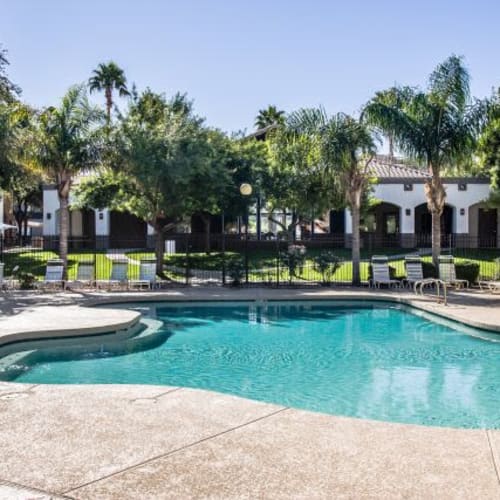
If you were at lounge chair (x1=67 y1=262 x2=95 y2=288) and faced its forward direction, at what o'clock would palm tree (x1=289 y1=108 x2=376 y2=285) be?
The palm tree is roughly at 8 o'clock from the lounge chair.

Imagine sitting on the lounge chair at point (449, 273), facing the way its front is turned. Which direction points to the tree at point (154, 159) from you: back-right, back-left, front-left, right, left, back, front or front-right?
back-right

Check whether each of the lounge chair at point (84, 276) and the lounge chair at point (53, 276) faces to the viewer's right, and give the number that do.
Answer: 0

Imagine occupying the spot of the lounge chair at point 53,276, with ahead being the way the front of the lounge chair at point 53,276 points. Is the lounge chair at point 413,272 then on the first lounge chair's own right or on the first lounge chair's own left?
on the first lounge chair's own left

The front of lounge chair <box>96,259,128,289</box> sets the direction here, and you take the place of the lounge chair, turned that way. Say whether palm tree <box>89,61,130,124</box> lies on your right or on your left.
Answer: on your right

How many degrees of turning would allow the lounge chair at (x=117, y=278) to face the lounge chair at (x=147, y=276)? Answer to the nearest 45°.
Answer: approximately 135° to its left

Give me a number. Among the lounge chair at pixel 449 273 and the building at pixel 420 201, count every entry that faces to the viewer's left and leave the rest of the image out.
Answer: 0

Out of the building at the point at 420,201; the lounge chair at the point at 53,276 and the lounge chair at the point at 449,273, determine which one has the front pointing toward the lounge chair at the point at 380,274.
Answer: the building

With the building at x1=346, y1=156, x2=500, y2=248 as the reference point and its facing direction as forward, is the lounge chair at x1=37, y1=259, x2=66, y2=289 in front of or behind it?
in front

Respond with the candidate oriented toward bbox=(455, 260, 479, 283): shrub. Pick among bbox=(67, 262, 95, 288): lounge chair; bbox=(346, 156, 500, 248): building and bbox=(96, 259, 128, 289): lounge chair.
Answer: the building

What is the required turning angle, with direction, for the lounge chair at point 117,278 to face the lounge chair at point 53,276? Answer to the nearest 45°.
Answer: approximately 45° to its right

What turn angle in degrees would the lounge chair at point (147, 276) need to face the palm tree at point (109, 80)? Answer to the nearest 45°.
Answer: approximately 135° to its right

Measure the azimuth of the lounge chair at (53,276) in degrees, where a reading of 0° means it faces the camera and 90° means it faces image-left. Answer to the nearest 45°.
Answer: approximately 45°

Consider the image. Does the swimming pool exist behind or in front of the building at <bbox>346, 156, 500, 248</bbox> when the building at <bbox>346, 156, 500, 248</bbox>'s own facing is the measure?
in front

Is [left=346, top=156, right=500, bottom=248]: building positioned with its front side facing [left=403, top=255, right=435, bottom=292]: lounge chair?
yes
